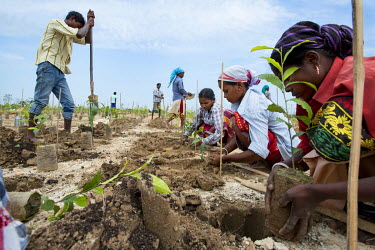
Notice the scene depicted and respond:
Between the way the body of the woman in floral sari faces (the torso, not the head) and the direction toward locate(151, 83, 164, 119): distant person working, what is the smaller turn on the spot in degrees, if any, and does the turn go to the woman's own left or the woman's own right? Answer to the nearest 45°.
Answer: approximately 45° to the woman's own right

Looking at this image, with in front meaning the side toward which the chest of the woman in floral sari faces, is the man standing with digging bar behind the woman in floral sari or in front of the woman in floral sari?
in front

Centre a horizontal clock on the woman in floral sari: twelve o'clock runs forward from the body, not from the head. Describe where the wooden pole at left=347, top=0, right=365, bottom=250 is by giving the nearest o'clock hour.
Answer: The wooden pole is roughly at 9 o'clock from the woman in floral sari.

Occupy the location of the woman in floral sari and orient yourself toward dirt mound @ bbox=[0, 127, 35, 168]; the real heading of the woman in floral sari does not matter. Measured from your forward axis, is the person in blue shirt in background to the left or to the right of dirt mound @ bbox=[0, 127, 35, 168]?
right

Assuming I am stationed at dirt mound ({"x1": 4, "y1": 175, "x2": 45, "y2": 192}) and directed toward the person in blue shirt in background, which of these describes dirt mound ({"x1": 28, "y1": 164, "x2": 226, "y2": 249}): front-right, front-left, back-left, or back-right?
back-right

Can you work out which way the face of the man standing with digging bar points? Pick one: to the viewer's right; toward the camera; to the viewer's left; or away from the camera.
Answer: to the viewer's right

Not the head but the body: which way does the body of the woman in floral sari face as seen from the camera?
to the viewer's left

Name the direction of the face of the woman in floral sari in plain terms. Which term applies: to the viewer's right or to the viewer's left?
to the viewer's left

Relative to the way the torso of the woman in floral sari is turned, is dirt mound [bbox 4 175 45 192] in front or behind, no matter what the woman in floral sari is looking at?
in front
